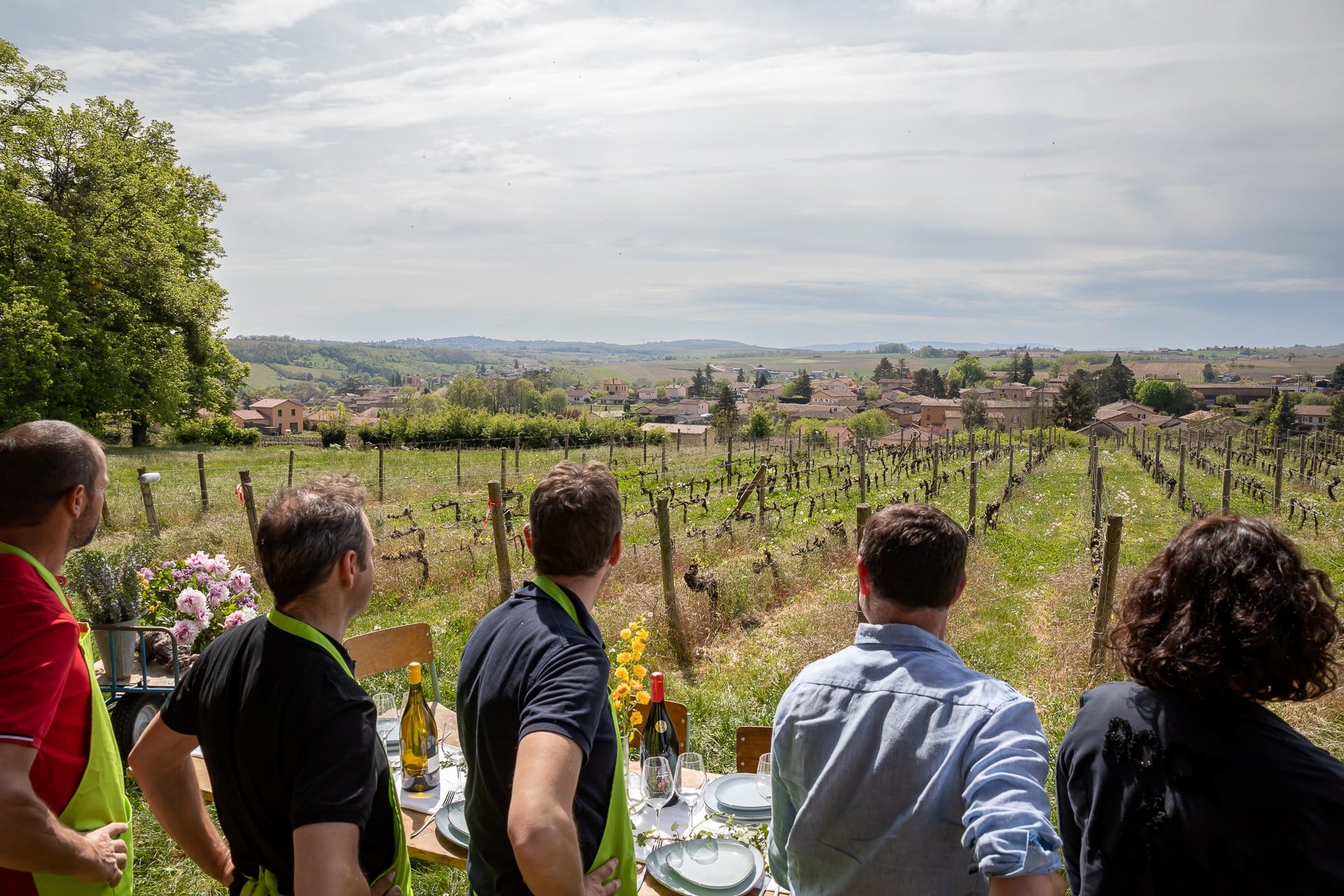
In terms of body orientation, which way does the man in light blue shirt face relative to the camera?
away from the camera

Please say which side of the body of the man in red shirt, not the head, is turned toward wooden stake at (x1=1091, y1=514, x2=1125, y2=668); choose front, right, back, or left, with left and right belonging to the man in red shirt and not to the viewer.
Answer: front

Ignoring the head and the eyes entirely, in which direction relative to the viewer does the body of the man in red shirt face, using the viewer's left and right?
facing to the right of the viewer

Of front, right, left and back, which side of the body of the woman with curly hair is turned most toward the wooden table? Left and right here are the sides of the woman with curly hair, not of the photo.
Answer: left

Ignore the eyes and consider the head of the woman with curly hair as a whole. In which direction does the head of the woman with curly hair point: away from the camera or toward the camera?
away from the camera

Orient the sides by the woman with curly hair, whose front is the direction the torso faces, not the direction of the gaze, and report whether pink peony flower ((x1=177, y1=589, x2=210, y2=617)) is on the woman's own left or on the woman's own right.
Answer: on the woman's own left

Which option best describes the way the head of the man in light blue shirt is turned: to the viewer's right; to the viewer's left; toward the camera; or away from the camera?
away from the camera

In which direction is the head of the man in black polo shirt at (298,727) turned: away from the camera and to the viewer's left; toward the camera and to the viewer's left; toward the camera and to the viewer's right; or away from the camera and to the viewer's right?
away from the camera and to the viewer's right

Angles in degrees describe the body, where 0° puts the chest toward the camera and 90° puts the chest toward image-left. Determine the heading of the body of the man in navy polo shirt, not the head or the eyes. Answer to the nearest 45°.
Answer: approximately 225°

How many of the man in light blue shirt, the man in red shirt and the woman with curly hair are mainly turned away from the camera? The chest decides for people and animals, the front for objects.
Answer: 2

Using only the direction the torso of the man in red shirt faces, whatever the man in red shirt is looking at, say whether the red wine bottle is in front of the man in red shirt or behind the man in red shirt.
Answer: in front

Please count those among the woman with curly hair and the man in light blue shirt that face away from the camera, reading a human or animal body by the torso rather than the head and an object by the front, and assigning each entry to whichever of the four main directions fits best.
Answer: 2

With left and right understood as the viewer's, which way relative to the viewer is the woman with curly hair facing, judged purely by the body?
facing away from the viewer

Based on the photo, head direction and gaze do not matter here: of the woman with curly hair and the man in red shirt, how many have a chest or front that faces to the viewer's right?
1

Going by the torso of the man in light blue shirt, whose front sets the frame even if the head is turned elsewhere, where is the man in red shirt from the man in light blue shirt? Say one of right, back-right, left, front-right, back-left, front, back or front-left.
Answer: left

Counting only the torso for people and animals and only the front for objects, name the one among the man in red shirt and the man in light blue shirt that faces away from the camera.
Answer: the man in light blue shirt

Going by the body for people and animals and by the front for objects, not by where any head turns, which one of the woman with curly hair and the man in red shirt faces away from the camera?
the woman with curly hair
